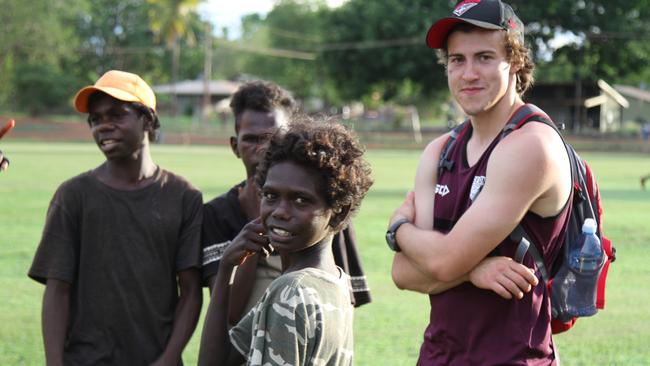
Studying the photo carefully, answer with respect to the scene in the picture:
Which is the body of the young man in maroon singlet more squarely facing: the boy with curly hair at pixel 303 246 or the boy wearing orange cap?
the boy with curly hair

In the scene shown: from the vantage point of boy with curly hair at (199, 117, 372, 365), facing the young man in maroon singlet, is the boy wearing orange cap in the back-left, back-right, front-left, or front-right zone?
back-left

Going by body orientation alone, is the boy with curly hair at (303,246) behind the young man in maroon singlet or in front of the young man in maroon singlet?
in front

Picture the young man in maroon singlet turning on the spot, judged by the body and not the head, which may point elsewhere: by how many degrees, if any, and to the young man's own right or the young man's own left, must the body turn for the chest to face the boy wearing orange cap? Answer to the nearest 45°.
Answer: approximately 45° to the young man's own right

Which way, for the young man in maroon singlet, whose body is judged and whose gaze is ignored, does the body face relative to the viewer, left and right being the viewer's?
facing the viewer and to the left of the viewer

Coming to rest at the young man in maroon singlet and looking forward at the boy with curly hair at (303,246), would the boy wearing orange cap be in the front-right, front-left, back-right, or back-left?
front-right
